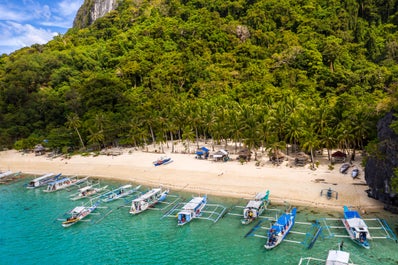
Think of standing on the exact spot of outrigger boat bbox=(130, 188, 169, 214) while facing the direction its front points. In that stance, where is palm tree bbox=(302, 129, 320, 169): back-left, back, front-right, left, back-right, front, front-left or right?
front-right

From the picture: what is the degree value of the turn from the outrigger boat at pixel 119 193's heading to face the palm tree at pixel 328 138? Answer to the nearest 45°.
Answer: approximately 45° to its right

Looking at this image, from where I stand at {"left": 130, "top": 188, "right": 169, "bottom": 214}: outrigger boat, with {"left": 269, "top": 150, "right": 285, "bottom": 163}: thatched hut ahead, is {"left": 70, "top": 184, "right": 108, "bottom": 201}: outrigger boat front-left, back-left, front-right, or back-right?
back-left

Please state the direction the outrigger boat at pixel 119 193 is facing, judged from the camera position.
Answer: facing away from the viewer and to the right of the viewer

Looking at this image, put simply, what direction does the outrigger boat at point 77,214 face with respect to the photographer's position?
facing away from the viewer and to the right of the viewer

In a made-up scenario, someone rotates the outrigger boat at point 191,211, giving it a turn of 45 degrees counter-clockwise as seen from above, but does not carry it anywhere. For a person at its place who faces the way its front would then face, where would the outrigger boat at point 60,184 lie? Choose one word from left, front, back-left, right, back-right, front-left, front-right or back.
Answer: front-left

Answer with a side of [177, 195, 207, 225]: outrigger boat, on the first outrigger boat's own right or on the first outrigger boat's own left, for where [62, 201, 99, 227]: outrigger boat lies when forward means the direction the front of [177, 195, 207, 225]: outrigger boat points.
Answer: on the first outrigger boat's own left

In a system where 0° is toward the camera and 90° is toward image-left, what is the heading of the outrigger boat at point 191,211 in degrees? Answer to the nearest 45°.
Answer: approximately 225°

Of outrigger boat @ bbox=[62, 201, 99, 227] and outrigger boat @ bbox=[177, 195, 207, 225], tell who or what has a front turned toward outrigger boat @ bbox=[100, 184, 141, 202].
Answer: outrigger boat @ bbox=[62, 201, 99, 227]

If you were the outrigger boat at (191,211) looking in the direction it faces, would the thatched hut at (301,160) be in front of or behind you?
in front

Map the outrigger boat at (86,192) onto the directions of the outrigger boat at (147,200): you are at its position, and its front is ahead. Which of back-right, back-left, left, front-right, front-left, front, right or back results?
left

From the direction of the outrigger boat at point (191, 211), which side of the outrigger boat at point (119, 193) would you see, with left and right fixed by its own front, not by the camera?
right

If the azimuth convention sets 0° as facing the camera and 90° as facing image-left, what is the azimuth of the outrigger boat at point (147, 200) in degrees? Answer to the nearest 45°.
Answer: approximately 225°

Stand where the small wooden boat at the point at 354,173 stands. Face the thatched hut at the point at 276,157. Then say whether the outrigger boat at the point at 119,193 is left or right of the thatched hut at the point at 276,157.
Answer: left
